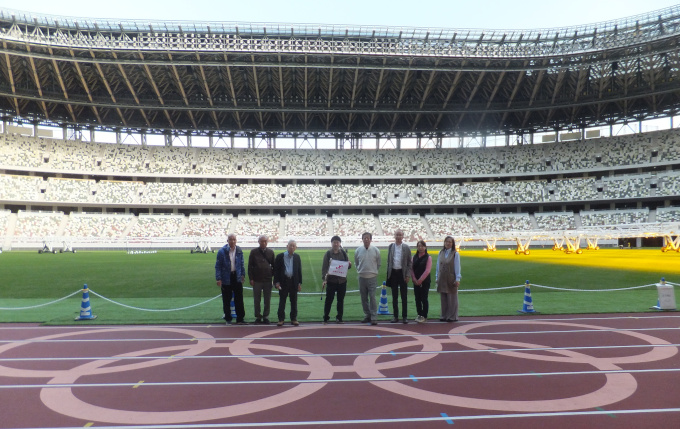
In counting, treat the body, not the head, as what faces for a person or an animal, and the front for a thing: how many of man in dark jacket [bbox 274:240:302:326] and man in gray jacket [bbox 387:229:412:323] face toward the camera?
2

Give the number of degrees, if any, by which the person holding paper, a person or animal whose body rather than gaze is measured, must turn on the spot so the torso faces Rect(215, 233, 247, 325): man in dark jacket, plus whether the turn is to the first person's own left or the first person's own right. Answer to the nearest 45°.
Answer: approximately 90° to the first person's own right

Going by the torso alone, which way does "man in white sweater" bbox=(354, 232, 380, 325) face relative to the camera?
toward the camera

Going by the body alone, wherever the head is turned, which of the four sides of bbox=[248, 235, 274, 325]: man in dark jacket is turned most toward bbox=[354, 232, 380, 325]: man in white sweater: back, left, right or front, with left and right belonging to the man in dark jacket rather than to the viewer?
left

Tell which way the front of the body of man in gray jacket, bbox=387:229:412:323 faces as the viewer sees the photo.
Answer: toward the camera

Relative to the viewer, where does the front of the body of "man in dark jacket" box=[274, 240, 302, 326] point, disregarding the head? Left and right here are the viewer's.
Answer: facing the viewer

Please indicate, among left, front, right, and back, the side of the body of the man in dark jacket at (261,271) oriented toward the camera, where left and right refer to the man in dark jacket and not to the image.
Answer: front

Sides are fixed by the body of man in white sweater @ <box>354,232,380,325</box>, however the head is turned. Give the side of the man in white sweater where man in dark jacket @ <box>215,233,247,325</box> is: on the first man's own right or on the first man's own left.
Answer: on the first man's own right

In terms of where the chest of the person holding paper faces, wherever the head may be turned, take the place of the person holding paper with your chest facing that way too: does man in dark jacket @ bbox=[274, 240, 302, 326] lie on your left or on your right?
on your right
